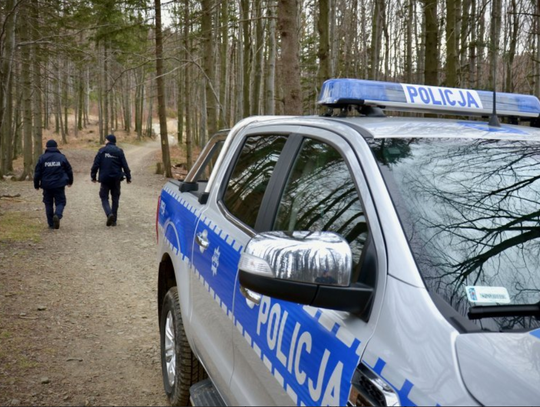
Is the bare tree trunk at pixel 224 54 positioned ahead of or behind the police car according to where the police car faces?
behind

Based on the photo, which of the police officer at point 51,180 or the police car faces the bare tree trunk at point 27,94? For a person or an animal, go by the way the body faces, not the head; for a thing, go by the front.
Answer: the police officer

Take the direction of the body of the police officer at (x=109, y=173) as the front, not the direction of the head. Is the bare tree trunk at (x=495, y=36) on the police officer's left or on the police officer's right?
on the police officer's right

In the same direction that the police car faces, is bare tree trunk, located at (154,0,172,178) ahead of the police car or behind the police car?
behind

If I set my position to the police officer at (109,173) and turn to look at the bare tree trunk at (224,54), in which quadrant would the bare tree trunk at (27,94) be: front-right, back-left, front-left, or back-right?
front-left

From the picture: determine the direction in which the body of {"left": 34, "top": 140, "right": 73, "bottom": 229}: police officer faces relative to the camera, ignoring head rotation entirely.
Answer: away from the camera

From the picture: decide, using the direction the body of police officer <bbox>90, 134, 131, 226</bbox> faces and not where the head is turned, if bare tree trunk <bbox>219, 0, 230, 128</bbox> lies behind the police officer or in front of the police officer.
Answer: in front

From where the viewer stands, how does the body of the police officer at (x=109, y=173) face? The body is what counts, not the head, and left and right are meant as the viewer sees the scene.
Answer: facing away from the viewer

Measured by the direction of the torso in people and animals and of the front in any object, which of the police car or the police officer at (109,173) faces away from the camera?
the police officer

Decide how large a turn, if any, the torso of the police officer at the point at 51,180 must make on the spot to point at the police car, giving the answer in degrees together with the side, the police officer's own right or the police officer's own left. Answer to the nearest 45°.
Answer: approximately 180°

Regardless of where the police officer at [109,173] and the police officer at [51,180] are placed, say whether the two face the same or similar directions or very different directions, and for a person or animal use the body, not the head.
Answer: same or similar directions

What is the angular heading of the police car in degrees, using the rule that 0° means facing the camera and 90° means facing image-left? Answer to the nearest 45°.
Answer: approximately 315°
